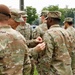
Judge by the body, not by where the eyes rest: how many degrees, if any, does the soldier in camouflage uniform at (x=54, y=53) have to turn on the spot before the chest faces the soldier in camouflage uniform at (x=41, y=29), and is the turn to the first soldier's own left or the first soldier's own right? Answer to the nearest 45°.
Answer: approximately 45° to the first soldier's own right

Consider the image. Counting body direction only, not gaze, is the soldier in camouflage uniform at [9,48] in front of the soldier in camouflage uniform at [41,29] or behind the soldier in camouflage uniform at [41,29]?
in front

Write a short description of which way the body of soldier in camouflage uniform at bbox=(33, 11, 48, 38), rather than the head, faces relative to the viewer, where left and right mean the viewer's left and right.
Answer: facing the viewer and to the left of the viewer

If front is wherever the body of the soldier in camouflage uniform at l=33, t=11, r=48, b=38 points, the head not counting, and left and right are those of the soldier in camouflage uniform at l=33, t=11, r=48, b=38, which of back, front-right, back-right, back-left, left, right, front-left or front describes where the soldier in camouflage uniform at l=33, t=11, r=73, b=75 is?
front-left

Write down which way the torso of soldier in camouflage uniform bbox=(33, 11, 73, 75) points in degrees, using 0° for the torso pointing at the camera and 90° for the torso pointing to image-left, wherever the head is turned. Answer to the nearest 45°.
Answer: approximately 135°

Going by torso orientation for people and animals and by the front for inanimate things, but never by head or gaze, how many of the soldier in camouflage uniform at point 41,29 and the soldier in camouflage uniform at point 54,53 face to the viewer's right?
0

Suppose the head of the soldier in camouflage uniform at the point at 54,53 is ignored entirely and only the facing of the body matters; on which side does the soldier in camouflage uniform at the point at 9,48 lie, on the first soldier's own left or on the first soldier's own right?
on the first soldier's own left
